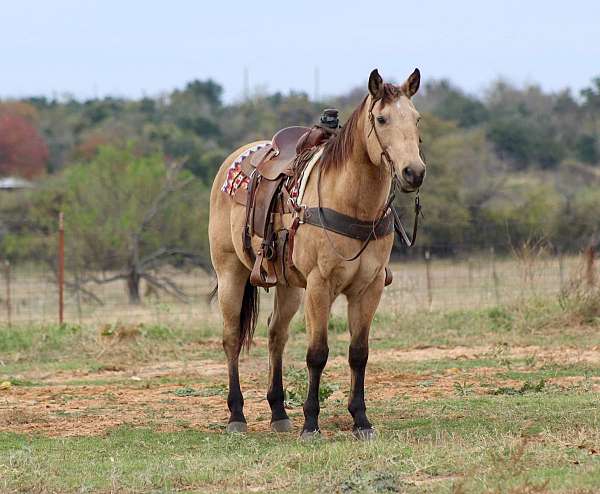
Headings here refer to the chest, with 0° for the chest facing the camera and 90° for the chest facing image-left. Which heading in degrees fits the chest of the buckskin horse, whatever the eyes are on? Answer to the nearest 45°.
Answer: approximately 315°

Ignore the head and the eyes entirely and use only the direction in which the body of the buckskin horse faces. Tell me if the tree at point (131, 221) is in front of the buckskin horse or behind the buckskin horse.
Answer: behind

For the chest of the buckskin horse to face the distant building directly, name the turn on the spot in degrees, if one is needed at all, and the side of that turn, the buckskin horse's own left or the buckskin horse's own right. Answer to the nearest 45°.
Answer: approximately 135° to the buckskin horse's own left

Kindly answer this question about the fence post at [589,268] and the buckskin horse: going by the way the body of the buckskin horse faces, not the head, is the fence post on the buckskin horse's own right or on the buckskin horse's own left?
on the buckskin horse's own left

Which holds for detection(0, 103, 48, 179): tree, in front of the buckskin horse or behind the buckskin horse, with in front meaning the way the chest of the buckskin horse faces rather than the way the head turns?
behind

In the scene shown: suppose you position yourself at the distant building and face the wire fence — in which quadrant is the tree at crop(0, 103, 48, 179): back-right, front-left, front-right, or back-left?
back-left

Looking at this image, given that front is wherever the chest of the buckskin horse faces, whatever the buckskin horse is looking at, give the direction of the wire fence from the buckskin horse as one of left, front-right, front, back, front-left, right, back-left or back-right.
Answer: back-left

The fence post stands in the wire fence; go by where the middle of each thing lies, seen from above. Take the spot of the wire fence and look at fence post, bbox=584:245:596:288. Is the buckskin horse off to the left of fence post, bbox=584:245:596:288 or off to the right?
right
